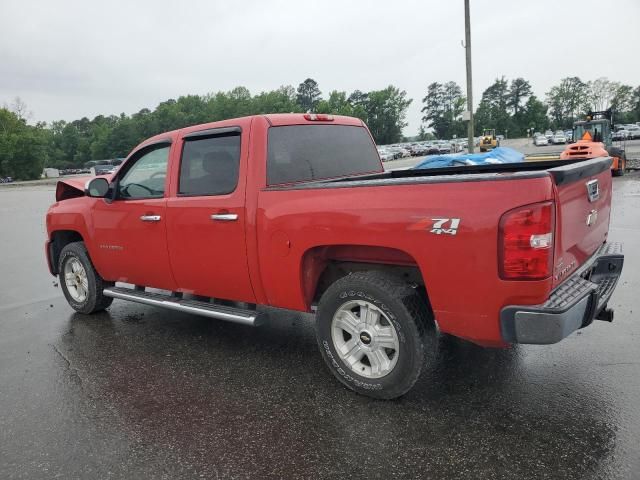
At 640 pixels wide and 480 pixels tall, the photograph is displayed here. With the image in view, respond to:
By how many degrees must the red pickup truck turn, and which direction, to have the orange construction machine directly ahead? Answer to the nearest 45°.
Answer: approximately 90° to its right

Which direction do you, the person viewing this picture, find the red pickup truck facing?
facing away from the viewer and to the left of the viewer
